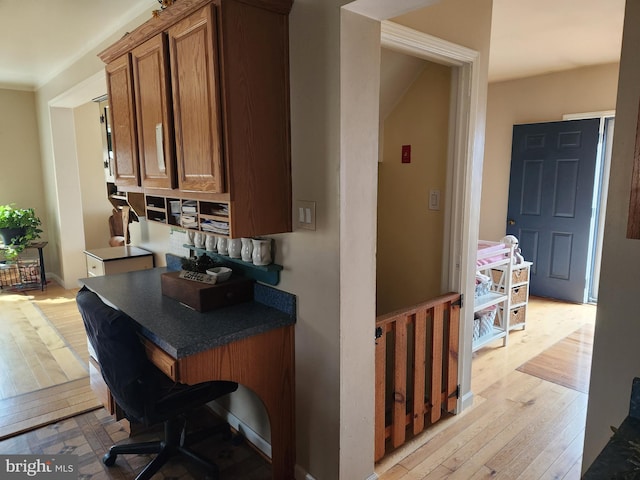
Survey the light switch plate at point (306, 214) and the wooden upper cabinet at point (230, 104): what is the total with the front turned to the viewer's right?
0

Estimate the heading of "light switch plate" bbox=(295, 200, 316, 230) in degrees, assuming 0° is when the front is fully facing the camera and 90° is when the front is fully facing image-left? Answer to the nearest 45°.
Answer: approximately 45°

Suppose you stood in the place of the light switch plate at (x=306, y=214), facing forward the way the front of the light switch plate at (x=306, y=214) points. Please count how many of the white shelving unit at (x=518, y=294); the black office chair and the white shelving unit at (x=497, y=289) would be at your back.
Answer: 2

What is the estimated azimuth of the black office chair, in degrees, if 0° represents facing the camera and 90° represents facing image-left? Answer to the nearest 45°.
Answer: approximately 225°

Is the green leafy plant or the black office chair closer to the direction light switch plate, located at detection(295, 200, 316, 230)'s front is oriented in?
the black office chair

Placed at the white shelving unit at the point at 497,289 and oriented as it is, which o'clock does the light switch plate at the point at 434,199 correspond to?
The light switch plate is roughly at 2 o'clock from the white shelving unit.

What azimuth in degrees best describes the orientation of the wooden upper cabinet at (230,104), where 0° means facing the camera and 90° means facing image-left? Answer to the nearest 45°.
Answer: approximately 45°

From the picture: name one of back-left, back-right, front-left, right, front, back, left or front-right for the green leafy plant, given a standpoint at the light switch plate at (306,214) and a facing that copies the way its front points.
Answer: right

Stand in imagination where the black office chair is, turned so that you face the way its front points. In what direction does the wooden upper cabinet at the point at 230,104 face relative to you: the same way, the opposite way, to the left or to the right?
the opposite way

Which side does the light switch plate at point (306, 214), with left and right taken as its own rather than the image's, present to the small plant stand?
right

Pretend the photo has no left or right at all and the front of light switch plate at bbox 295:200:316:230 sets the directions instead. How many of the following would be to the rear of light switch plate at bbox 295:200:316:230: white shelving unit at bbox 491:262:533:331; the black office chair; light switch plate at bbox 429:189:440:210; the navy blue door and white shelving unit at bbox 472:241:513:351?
4

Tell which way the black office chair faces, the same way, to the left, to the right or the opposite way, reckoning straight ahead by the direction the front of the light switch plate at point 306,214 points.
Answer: the opposite way
